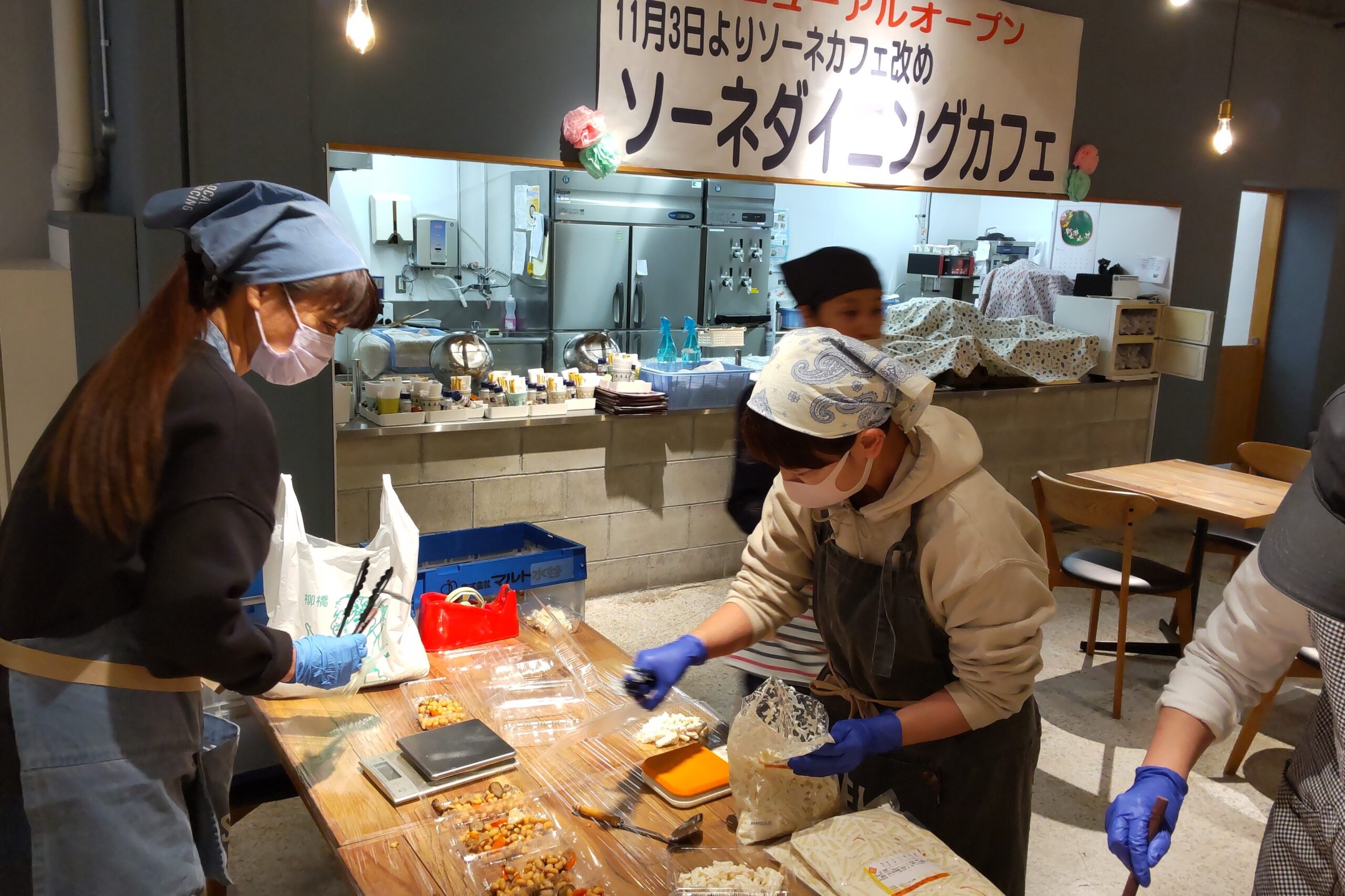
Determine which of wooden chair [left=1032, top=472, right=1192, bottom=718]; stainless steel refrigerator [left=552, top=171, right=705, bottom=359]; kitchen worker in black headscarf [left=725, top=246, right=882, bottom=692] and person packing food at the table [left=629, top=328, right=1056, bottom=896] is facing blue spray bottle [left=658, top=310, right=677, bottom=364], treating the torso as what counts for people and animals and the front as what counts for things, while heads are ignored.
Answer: the stainless steel refrigerator

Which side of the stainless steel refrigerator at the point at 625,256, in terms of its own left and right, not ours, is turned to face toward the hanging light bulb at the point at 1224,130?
left

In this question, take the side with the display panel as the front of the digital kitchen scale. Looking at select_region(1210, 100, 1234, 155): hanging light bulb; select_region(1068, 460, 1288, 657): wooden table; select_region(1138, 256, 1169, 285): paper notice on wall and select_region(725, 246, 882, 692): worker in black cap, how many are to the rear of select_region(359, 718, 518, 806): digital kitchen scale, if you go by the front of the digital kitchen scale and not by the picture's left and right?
4

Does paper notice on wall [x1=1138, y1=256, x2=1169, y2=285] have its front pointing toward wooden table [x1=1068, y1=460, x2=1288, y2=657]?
yes

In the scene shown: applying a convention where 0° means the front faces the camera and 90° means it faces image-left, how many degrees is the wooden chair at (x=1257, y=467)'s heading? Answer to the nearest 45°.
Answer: approximately 45°

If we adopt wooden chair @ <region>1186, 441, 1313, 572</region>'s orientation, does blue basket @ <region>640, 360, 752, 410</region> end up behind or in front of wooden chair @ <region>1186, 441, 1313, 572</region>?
in front
